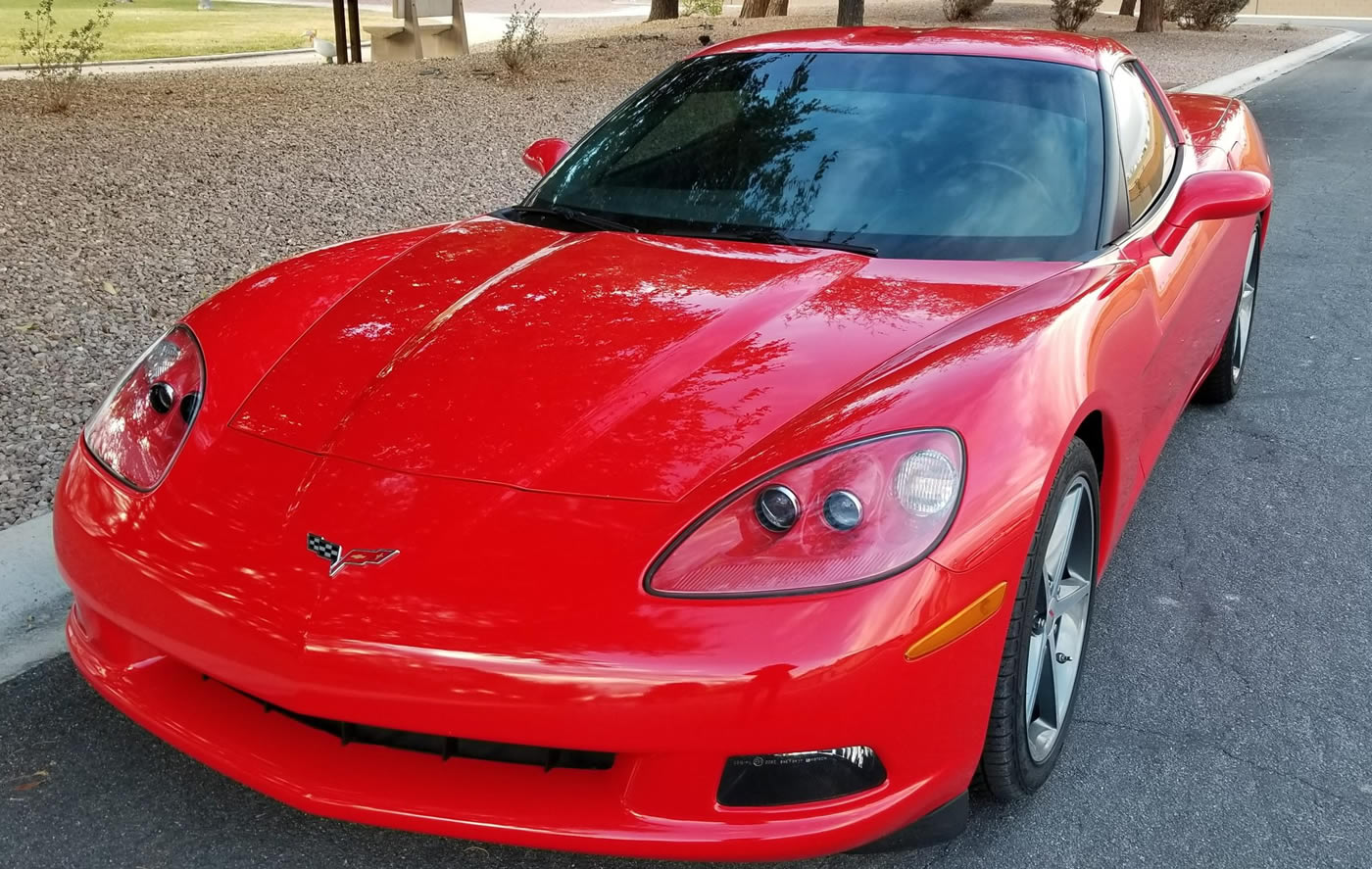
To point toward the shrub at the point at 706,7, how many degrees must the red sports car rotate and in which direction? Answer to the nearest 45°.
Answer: approximately 135° to its right

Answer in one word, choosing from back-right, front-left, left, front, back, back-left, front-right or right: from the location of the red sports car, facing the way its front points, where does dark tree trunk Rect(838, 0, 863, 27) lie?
back-right

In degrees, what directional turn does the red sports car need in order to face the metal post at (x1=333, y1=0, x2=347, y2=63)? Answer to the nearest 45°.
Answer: approximately 135° to its right

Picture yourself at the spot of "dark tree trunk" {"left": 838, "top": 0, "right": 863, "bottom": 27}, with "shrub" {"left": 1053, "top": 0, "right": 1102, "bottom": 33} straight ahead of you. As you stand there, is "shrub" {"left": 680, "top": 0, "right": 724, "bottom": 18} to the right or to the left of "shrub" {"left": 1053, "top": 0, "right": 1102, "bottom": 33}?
left

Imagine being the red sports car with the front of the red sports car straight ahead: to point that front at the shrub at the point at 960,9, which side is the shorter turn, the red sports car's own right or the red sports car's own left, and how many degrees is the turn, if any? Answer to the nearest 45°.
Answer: approximately 135° to the red sports car's own right

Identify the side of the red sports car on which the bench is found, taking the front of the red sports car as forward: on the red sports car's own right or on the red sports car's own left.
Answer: on the red sports car's own right

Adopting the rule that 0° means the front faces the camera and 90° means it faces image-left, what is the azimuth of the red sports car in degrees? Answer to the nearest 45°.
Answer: approximately 45°
